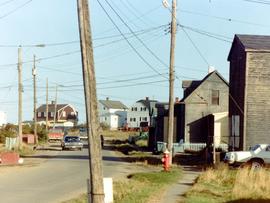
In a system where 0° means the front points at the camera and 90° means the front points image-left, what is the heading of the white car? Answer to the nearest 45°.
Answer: approximately 45°

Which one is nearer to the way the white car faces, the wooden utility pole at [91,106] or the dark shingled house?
the wooden utility pole

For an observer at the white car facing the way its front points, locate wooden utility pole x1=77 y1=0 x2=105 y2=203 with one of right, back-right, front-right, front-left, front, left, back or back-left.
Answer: front-left

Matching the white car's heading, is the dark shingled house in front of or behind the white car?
behind
